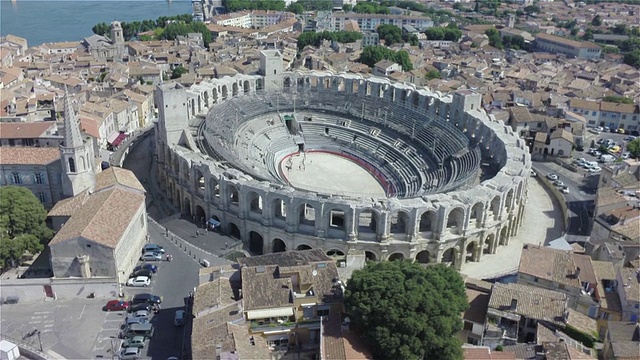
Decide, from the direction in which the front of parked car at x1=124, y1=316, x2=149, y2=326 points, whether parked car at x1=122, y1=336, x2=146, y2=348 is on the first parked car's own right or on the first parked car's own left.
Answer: on the first parked car's own right

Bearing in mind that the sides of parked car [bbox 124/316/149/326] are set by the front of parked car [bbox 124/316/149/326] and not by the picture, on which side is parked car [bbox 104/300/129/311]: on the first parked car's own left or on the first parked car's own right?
on the first parked car's own left

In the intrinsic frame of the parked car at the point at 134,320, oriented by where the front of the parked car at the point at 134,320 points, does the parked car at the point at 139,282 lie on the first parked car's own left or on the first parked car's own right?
on the first parked car's own right

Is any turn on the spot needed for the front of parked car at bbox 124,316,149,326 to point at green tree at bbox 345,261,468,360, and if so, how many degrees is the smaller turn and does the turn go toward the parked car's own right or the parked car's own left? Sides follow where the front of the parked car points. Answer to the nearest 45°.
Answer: approximately 45° to the parked car's own right

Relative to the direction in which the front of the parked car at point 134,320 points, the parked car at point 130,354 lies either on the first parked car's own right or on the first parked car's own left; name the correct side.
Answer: on the first parked car's own left

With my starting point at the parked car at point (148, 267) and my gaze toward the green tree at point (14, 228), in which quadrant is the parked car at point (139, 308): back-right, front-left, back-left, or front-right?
back-left
